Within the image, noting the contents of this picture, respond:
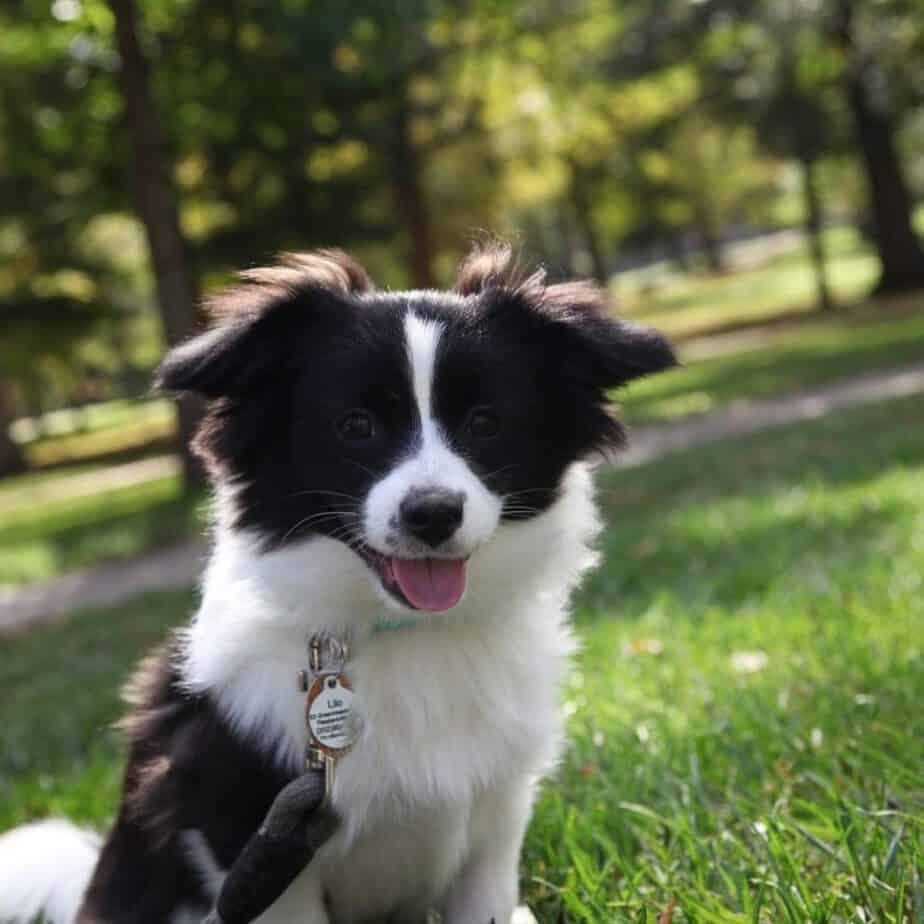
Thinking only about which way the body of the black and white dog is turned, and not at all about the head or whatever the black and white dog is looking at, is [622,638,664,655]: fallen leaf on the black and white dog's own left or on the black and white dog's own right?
on the black and white dog's own left

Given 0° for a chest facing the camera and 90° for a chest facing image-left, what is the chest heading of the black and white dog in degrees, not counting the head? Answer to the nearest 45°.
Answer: approximately 315°
